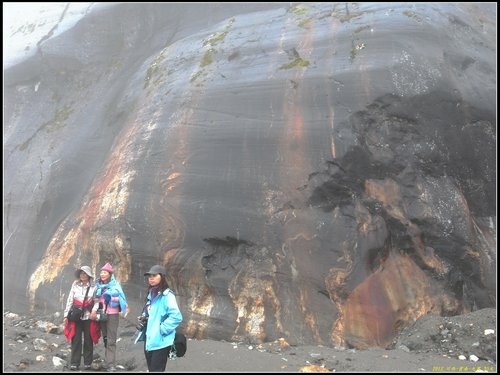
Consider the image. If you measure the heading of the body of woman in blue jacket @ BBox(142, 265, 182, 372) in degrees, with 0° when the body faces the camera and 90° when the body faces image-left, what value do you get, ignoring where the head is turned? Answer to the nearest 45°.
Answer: approximately 45°
